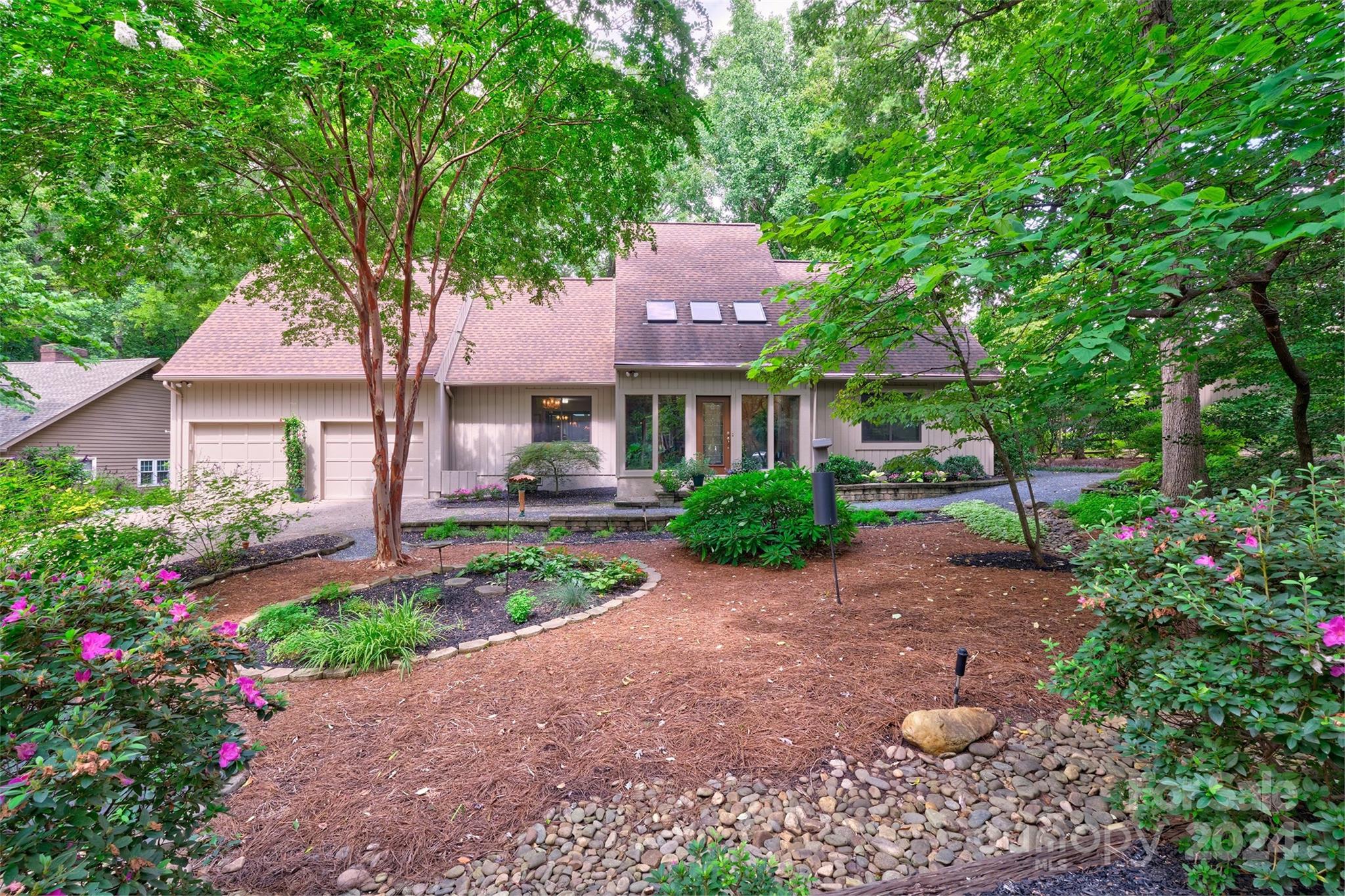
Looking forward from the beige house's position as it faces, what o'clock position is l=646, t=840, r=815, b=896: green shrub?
The green shrub is roughly at 12 o'clock from the beige house.

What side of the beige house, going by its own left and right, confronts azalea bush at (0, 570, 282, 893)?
front

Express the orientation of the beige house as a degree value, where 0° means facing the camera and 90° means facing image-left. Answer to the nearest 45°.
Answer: approximately 0°

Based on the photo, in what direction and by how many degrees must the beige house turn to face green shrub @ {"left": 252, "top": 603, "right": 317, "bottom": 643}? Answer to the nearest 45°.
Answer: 0° — it already faces it

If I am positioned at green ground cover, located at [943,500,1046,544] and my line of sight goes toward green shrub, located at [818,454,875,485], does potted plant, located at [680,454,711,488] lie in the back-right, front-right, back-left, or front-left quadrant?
front-left

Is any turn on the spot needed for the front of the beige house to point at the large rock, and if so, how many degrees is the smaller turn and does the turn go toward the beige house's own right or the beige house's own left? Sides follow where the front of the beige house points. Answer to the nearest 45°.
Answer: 0° — it already faces it

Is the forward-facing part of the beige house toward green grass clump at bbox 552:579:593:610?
yes
